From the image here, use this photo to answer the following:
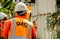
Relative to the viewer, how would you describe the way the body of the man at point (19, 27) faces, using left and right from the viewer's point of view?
facing away from the viewer
